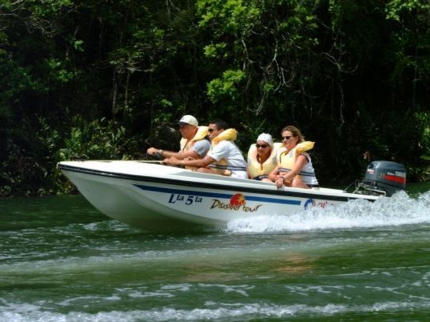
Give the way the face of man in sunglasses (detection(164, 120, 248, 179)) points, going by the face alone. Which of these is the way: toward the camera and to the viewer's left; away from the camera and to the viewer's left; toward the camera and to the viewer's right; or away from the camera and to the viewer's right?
toward the camera and to the viewer's left

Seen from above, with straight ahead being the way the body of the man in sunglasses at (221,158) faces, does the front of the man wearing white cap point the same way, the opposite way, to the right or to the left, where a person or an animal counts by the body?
the same way

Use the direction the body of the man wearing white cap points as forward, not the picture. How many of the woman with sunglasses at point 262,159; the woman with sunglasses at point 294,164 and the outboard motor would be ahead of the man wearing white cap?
0

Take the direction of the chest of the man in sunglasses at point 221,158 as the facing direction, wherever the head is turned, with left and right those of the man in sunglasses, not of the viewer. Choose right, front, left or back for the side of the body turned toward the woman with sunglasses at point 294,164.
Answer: back

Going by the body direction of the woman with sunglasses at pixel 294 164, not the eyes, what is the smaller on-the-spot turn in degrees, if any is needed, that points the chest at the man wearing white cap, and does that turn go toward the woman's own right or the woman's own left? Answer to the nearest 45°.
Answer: approximately 45° to the woman's own right

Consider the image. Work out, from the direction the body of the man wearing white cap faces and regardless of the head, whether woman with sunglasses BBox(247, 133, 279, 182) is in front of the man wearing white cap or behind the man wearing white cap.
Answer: behind

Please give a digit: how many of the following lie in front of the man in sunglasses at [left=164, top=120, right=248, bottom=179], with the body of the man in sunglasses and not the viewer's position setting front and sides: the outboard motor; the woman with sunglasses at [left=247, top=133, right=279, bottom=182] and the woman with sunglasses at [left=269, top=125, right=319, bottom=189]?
0

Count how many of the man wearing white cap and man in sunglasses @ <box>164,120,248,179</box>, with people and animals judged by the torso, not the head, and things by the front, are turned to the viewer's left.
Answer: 2

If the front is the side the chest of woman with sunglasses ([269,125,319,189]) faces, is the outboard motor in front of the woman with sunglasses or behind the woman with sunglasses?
behind

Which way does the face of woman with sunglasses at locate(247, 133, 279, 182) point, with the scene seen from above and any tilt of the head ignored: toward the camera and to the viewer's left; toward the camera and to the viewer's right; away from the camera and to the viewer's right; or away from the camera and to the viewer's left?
toward the camera and to the viewer's left

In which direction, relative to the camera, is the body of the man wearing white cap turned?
to the viewer's left

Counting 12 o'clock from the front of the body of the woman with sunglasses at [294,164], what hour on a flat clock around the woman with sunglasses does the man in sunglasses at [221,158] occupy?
The man in sunglasses is roughly at 1 o'clock from the woman with sunglasses.

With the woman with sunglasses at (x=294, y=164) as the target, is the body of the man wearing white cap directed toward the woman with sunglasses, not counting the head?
no

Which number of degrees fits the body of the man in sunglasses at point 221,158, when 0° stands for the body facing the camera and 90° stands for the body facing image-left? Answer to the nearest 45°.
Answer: approximately 90°
